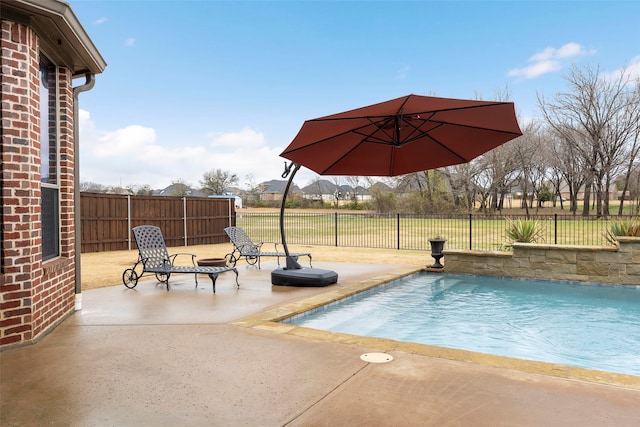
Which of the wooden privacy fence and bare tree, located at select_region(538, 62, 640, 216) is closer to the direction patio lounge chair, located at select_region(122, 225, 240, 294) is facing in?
the bare tree

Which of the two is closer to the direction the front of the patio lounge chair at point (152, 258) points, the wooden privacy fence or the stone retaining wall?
the stone retaining wall

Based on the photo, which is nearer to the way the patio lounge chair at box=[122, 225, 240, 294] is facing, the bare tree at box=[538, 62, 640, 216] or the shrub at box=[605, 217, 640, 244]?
the shrub

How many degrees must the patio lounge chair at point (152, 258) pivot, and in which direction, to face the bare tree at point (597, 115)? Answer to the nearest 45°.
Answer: approximately 90° to its left

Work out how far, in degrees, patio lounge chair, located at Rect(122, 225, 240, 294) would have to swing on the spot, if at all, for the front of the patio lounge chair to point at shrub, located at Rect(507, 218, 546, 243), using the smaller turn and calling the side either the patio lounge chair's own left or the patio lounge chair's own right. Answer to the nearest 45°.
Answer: approximately 45° to the patio lounge chair's own left

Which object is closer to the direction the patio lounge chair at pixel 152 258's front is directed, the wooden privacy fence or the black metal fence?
the black metal fence

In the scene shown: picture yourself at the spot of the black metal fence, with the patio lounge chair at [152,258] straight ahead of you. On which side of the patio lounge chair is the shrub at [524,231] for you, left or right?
left

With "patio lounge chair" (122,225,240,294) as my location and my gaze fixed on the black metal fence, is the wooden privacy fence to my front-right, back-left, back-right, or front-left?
front-left

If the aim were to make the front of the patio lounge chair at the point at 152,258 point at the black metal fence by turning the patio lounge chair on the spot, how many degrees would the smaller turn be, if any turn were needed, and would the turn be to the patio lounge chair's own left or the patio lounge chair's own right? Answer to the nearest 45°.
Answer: approximately 90° to the patio lounge chair's own left

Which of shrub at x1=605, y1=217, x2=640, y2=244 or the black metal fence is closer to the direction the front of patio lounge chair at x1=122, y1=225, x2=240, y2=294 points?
the shrub

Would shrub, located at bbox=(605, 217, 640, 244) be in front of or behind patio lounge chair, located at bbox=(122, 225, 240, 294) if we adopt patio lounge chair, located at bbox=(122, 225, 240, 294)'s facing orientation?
in front

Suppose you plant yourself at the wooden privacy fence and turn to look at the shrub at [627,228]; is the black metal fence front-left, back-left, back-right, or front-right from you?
front-left

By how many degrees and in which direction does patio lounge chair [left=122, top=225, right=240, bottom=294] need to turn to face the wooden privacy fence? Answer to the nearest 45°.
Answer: approximately 135° to its left

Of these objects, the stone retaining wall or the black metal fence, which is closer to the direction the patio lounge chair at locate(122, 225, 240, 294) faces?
the stone retaining wall

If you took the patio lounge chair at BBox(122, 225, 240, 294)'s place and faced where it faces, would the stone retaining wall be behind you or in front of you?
in front
